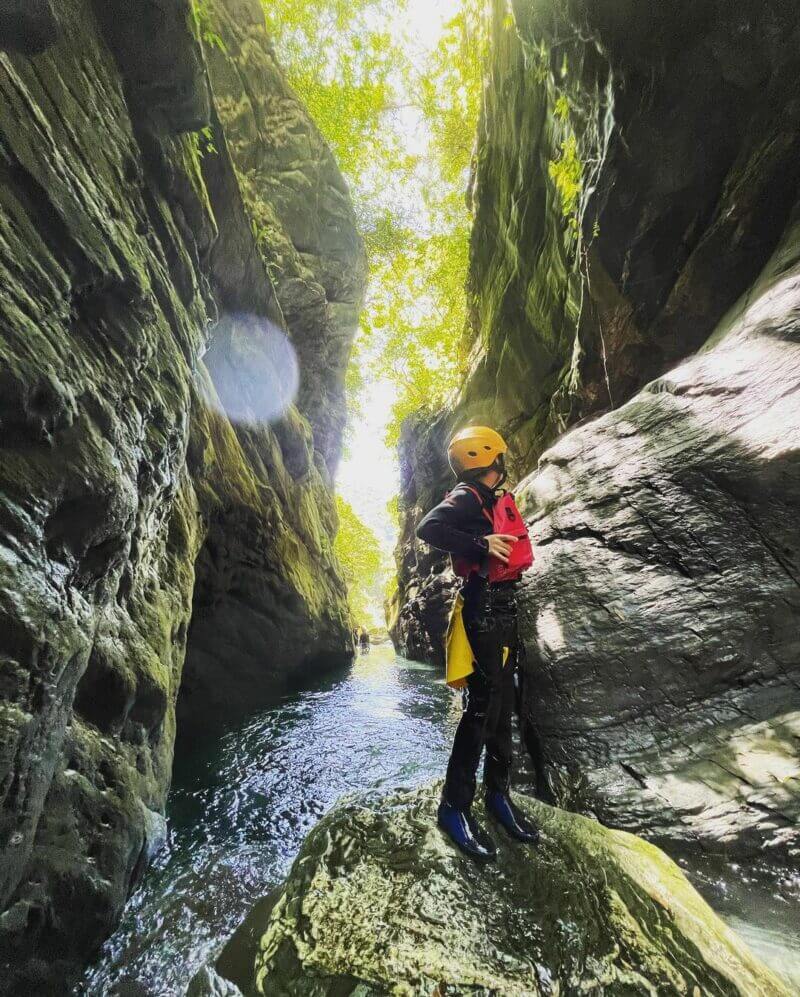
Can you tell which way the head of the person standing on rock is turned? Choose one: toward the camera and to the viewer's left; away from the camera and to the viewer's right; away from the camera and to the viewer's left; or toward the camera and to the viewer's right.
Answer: away from the camera and to the viewer's right

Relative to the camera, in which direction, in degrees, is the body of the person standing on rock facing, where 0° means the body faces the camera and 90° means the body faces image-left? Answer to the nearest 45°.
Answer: approximately 315°
